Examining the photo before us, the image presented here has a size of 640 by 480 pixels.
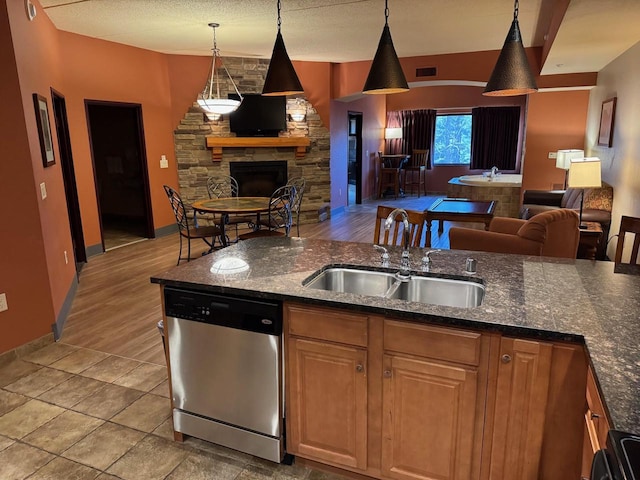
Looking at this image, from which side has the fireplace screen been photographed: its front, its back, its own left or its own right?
front

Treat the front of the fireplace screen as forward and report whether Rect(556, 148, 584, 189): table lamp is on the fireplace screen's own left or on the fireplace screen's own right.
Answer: on the fireplace screen's own left

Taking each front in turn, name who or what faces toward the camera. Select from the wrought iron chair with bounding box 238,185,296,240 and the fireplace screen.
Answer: the fireplace screen

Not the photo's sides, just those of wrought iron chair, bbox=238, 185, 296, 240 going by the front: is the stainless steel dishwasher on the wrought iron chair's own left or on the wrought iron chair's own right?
on the wrought iron chair's own left

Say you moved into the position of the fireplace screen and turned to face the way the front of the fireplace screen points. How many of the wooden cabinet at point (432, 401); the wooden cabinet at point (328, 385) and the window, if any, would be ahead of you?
2

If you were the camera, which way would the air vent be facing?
facing the viewer

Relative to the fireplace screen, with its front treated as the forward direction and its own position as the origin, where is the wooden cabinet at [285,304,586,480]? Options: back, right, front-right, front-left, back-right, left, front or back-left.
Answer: front

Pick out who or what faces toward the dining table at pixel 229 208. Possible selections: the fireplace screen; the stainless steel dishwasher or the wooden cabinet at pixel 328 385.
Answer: the fireplace screen

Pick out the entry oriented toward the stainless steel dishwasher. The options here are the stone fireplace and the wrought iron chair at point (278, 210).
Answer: the stone fireplace

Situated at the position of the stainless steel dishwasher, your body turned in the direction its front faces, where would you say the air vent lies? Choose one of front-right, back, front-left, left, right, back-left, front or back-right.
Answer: back

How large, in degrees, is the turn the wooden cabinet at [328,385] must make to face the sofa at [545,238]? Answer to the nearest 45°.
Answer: approximately 180°

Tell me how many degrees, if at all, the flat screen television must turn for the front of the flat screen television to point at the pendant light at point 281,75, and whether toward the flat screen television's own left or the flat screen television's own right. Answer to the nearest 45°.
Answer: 0° — it already faces it

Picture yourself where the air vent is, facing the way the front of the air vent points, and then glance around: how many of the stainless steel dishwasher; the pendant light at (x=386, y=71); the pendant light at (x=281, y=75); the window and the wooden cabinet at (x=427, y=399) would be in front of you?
4

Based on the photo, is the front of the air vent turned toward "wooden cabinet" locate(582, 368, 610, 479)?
yes

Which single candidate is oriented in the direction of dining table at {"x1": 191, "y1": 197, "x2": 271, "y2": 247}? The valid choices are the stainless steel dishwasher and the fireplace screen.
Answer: the fireplace screen

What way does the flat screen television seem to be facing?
toward the camera
